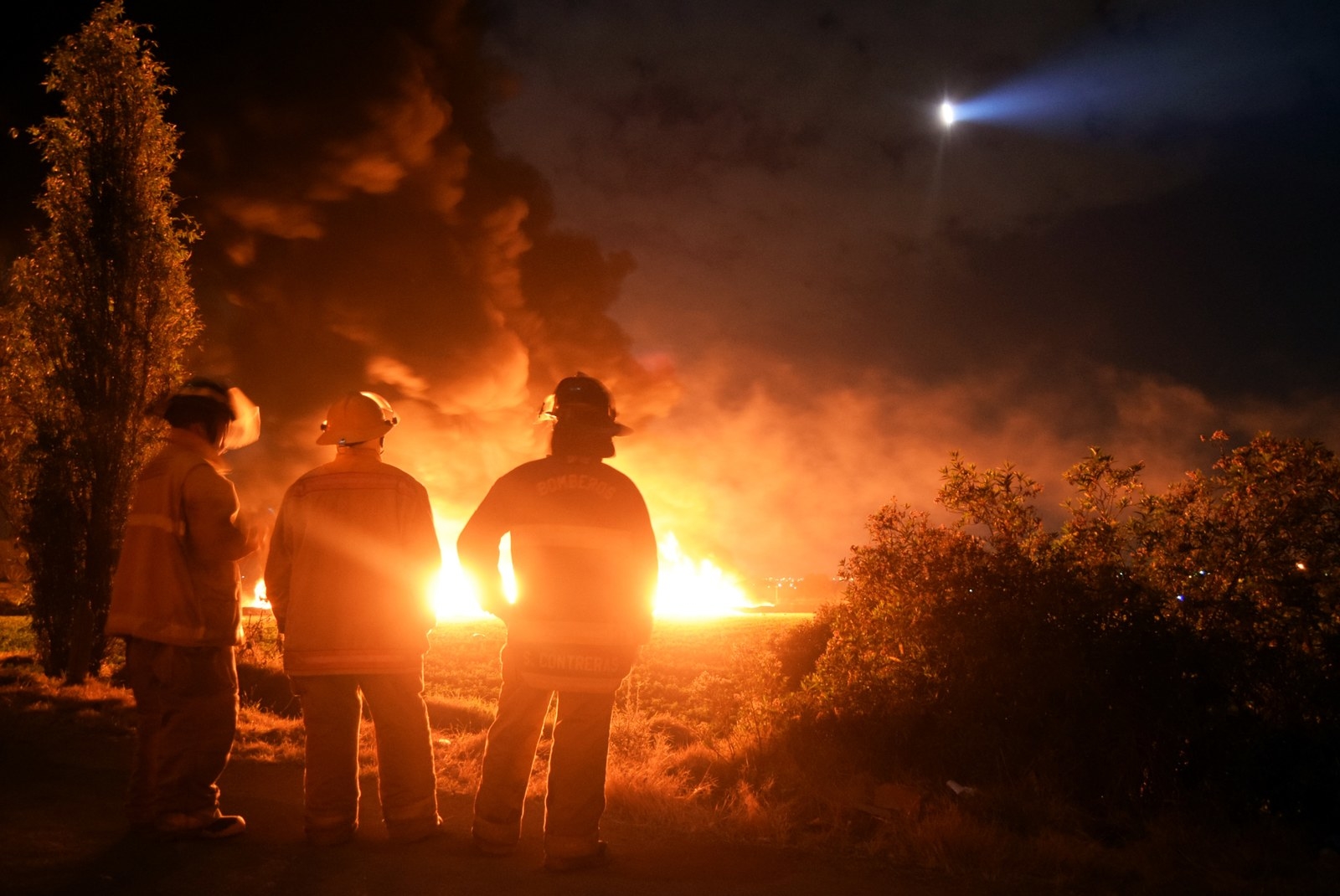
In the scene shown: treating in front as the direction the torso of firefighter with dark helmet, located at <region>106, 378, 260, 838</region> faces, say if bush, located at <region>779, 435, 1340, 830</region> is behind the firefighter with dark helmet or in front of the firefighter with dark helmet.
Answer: in front

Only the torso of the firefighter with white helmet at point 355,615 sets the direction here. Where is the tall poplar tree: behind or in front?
in front

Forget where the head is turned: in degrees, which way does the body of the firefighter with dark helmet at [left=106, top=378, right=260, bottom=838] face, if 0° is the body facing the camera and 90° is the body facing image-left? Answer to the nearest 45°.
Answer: approximately 270°

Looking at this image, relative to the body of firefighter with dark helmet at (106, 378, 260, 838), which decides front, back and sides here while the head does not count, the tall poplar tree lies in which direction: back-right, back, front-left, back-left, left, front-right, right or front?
left

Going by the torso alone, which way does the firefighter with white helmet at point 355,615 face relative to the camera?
away from the camera

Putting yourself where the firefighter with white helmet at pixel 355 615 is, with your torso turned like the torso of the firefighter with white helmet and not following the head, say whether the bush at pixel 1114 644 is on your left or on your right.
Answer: on your right

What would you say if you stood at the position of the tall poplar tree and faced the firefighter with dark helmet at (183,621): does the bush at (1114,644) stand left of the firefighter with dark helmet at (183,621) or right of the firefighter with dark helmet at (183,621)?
left

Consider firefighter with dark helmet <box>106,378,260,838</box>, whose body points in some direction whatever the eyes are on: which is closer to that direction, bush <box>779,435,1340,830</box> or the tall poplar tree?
the bush
